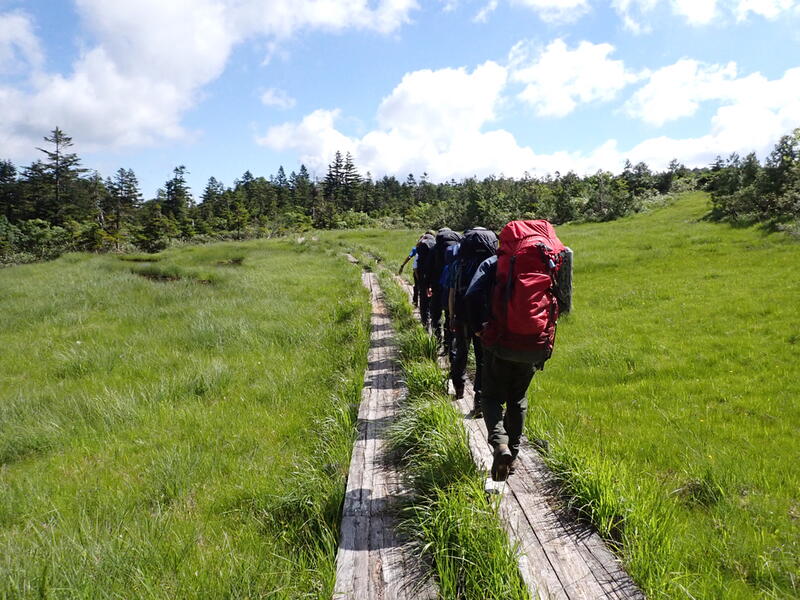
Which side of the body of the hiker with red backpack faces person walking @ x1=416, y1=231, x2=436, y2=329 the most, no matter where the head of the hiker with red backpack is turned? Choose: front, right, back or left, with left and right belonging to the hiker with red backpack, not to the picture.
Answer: front

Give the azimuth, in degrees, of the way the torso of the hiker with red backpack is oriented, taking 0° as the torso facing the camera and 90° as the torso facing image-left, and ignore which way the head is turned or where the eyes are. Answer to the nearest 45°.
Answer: approximately 180°

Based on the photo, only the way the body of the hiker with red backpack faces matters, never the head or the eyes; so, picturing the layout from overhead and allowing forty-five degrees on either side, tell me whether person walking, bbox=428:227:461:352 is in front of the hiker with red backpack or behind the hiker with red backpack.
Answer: in front

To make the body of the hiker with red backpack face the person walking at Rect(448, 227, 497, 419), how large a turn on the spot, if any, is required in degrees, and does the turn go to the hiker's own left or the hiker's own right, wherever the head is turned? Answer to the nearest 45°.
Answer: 0° — they already face them
